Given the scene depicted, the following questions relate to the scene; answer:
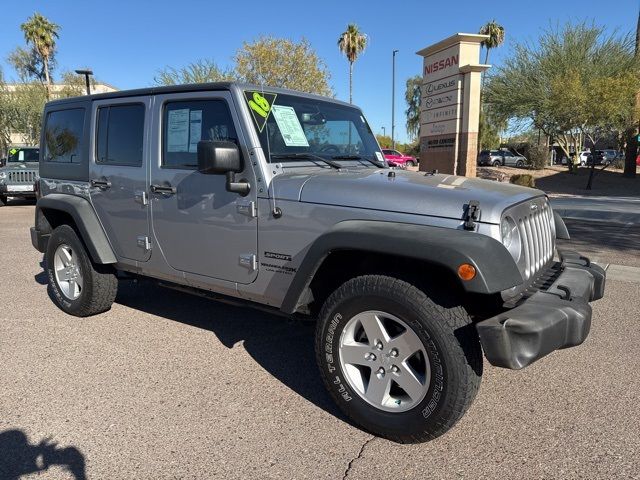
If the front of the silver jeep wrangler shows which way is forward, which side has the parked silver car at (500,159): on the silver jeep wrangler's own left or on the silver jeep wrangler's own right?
on the silver jeep wrangler's own left

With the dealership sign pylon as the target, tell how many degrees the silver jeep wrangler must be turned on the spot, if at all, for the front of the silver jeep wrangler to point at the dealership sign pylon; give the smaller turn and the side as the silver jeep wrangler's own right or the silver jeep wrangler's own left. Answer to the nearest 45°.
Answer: approximately 135° to the silver jeep wrangler's own left

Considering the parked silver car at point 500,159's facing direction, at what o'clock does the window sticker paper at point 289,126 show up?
The window sticker paper is roughly at 3 o'clock from the parked silver car.

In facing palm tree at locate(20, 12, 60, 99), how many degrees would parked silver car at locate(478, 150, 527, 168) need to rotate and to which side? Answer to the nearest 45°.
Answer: approximately 180°

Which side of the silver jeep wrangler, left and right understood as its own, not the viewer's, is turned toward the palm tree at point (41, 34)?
back

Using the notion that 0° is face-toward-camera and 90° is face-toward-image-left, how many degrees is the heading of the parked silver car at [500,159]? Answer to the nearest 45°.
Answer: approximately 270°
